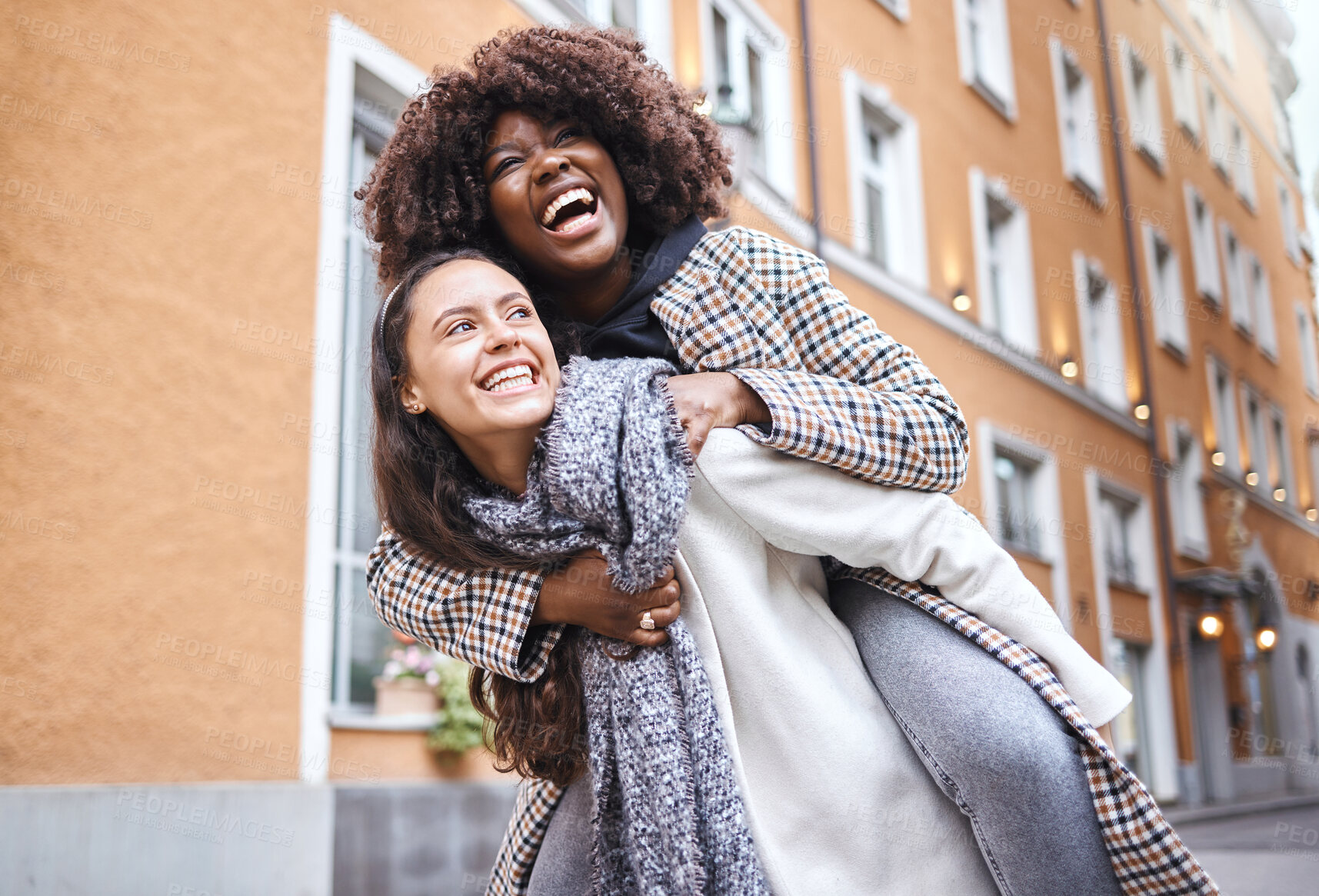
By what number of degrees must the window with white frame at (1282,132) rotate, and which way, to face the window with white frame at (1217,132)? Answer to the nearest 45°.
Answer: approximately 90° to its right

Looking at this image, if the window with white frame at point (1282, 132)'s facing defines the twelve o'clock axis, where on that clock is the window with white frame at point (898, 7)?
the window with white frame at point (898, 7) is roughly at 2 o'clock from the window with white frame at point (1282, 132).

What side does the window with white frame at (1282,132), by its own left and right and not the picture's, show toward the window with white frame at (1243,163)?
right

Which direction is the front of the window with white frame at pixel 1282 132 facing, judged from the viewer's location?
facing the viewer and to the right of the viewer

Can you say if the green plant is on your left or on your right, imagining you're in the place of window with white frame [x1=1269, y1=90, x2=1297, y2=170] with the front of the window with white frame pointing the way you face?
on your right
